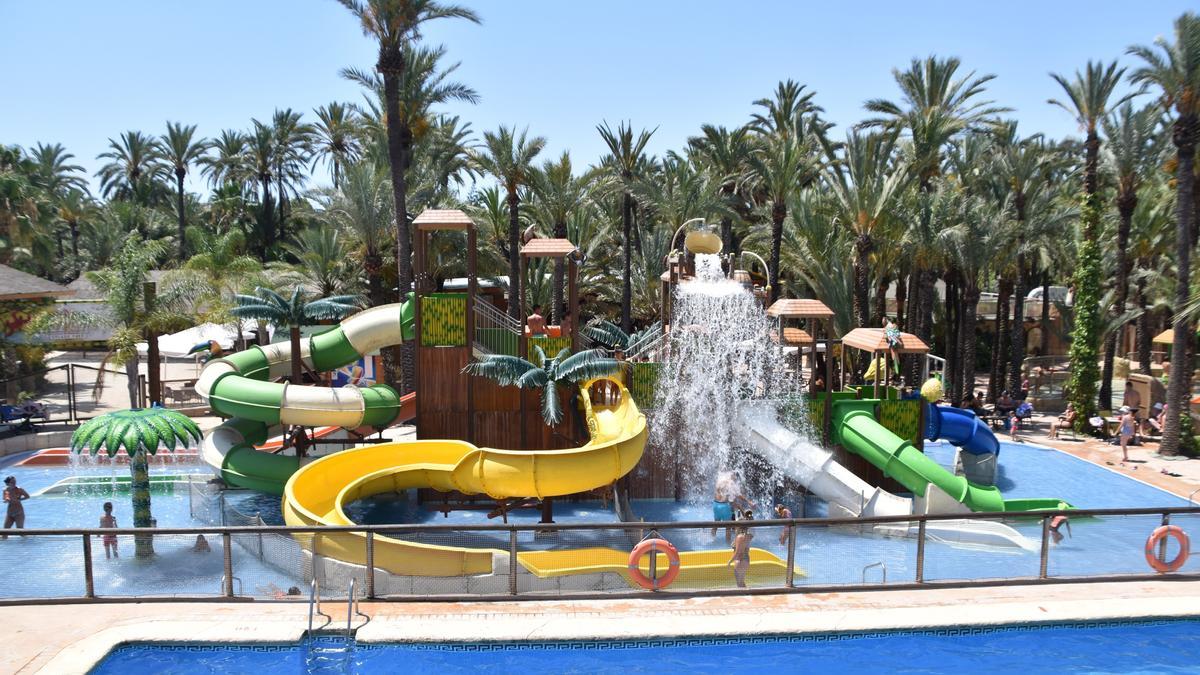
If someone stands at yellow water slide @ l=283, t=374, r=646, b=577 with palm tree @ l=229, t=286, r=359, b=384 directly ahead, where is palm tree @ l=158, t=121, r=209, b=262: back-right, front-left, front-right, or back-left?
front-right

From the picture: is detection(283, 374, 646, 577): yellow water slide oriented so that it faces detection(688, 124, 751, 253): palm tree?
no

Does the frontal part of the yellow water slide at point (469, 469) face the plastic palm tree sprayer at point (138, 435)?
no

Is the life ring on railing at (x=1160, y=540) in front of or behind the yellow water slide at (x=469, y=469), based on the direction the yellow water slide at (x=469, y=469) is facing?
in front

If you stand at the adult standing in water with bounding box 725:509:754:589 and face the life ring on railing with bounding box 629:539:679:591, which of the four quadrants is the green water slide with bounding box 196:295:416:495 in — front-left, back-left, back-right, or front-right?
front-right

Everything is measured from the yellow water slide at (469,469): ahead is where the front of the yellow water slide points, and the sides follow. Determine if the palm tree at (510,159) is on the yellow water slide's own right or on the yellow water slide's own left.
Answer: on the yellow water slide's own left

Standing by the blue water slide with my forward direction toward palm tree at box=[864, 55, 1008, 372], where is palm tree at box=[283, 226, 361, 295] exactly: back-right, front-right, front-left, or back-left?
front-left
